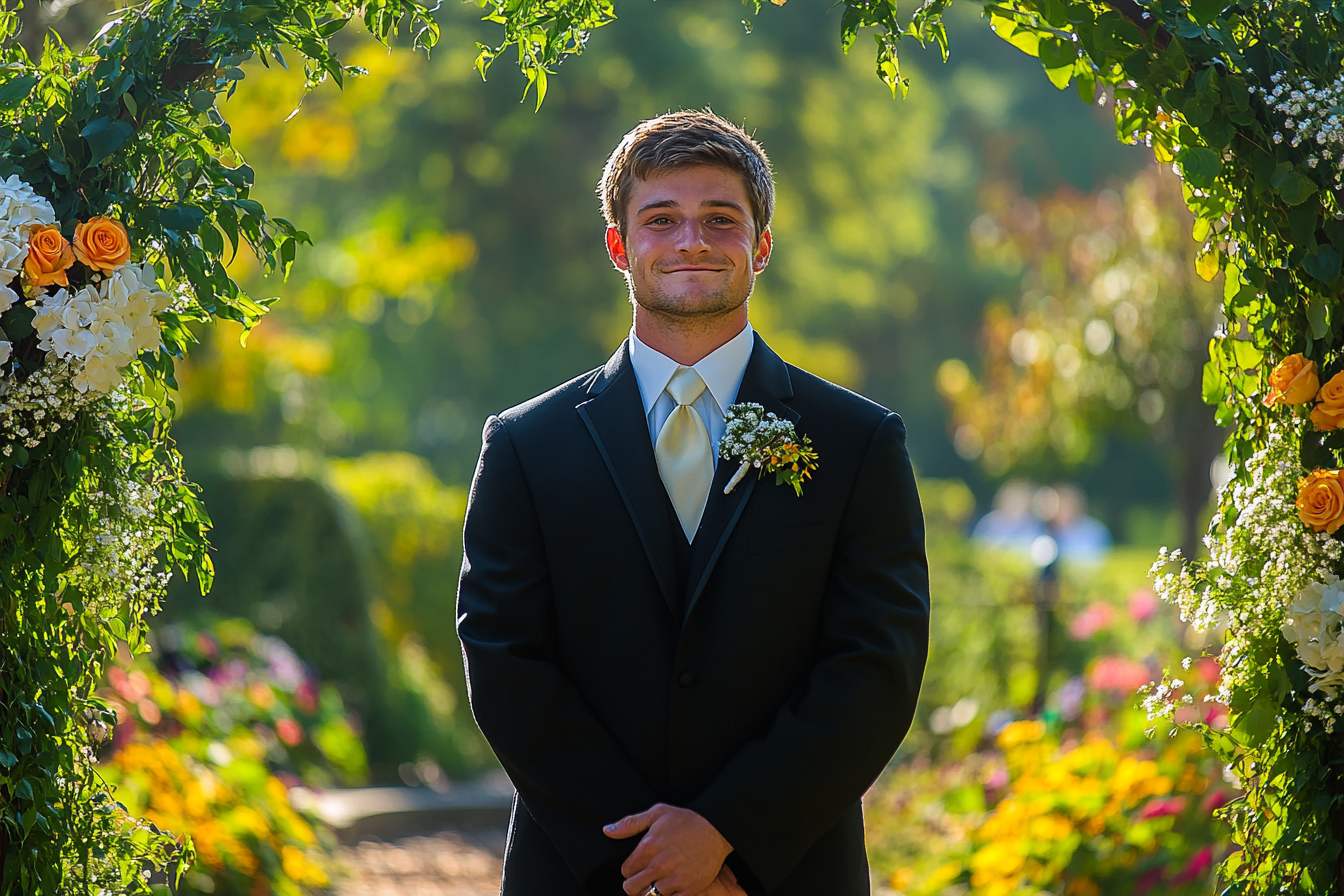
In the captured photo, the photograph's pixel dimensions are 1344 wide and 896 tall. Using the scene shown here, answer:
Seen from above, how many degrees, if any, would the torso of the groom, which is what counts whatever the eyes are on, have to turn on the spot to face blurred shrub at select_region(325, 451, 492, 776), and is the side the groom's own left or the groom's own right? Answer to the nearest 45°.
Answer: approximately 180°

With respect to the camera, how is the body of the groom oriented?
toward the camera

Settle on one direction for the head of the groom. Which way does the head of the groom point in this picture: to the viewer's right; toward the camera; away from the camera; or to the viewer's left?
toward the camera

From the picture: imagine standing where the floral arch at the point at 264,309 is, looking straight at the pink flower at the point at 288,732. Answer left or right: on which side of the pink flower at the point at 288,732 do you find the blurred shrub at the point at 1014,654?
right

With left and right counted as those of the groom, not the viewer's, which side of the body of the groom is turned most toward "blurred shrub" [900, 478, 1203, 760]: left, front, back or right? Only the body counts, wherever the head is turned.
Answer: back

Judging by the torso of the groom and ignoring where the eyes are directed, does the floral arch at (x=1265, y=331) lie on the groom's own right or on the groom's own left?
on the groom's own left

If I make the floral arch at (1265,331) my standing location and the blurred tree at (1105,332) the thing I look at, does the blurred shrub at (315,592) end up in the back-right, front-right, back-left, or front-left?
front-left

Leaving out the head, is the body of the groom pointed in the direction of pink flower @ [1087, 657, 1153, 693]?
no

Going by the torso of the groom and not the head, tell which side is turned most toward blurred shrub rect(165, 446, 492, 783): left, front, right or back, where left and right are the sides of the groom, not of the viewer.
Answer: back

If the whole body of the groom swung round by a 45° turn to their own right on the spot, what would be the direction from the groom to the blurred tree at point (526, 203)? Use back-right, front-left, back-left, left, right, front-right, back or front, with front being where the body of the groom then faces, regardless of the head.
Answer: back-right

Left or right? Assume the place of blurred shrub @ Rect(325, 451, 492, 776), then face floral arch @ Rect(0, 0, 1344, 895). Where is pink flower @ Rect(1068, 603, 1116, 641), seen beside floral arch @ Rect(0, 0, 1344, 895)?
left
